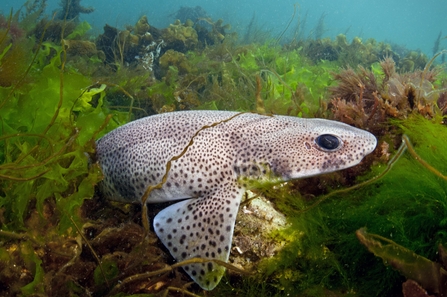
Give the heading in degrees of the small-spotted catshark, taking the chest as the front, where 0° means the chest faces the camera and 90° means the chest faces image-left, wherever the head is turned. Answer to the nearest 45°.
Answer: approximately 270°

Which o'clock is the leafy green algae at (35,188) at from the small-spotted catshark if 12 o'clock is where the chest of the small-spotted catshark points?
The leafy green algae is roughly at 5 o'clock from the small-spotted catshark.

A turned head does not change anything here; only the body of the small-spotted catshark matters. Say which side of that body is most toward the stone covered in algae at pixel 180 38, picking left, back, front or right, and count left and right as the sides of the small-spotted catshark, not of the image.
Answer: left
